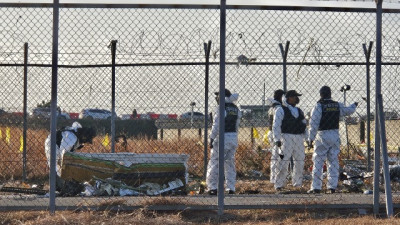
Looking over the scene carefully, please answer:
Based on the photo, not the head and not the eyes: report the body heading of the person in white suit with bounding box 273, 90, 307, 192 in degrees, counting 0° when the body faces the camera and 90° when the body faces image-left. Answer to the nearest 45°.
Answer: approximately 315°

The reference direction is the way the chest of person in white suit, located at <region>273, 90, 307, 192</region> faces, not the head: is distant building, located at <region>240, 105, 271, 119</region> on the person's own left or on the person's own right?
on the person's own right

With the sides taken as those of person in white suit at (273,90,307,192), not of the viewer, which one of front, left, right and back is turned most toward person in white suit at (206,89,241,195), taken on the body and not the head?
right

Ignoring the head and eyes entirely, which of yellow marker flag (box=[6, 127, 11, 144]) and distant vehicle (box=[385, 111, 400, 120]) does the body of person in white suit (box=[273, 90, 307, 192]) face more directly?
the distant vehicle

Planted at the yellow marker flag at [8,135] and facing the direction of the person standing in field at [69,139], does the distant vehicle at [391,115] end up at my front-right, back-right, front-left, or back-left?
front-left

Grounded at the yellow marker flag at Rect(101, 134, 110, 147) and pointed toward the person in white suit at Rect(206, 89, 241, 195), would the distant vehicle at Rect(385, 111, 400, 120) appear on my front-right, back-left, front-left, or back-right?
back-left
